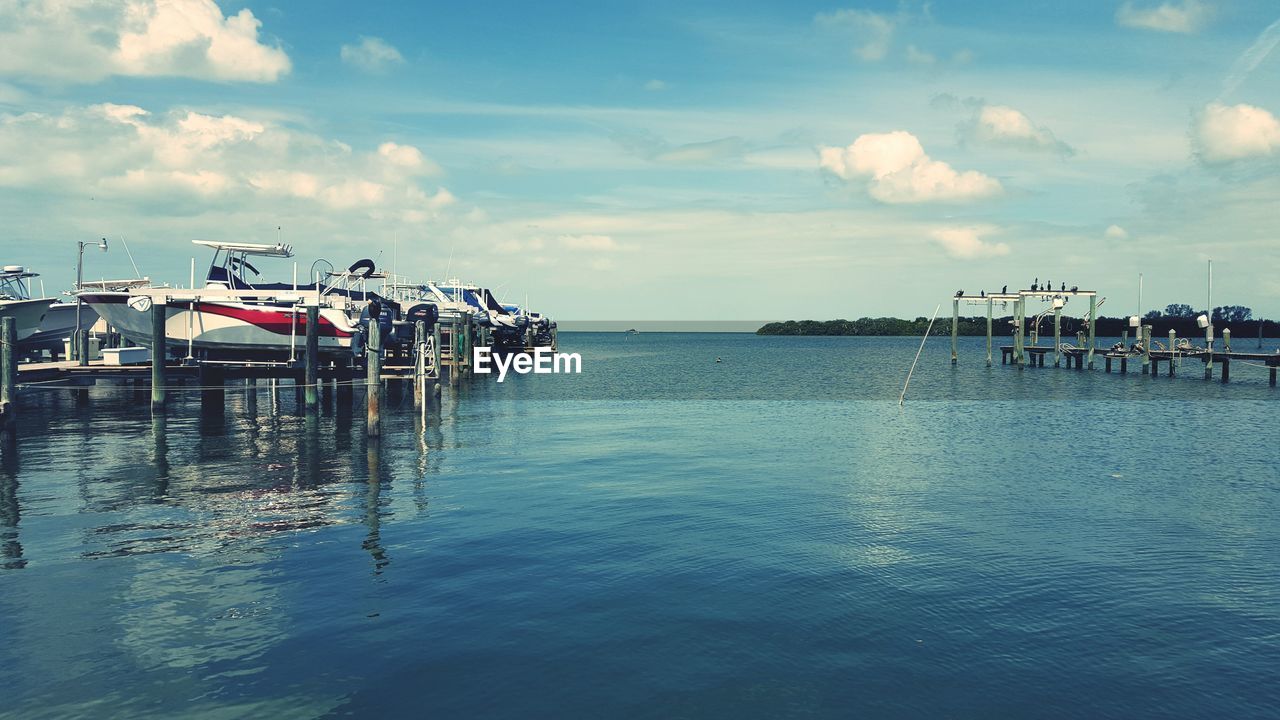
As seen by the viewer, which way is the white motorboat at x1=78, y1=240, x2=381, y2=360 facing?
to the viewer's left

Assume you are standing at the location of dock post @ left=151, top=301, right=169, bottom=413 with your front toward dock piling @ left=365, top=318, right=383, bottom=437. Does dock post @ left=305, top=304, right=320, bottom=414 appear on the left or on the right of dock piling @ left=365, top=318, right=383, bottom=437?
left

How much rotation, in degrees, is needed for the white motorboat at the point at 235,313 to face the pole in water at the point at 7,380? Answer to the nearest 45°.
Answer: approximately 45° to its left

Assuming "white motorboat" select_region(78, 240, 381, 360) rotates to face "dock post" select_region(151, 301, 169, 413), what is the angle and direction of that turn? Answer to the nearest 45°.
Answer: approximately 45° to its left

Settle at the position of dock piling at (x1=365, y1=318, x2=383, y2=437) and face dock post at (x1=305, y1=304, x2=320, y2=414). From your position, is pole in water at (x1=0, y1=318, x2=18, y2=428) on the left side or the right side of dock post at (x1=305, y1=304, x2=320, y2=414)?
left
